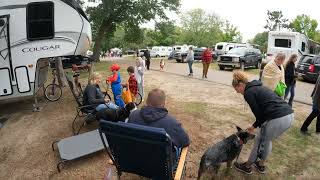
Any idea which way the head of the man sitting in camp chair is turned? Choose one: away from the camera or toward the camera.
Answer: away from the camera

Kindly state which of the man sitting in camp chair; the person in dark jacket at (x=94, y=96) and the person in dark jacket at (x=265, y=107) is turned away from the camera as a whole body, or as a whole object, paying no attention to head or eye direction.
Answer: the man sitting in camp chair

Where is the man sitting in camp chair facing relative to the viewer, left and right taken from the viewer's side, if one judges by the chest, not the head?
facing away from the viewer

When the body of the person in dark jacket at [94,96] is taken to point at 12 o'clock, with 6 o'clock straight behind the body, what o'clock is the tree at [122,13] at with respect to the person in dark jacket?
The tree is roughly at 9 o'clock from the person in dark jacket.

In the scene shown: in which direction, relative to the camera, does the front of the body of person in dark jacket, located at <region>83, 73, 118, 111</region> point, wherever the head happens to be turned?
to the viewer's right

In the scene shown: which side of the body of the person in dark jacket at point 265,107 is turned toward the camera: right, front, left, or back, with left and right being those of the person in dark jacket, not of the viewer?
left

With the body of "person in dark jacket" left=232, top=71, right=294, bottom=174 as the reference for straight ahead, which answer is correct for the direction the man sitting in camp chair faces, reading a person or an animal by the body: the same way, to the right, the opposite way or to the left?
to the right

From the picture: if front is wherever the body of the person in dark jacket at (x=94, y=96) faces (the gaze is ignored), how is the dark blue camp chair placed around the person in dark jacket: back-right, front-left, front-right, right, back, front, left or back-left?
right

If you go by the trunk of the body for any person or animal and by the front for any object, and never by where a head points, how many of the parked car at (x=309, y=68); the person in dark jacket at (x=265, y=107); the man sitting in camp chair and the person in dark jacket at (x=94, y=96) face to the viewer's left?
1

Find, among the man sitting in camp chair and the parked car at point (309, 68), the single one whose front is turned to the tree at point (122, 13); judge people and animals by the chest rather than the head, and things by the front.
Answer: the man sitting in camp chair
